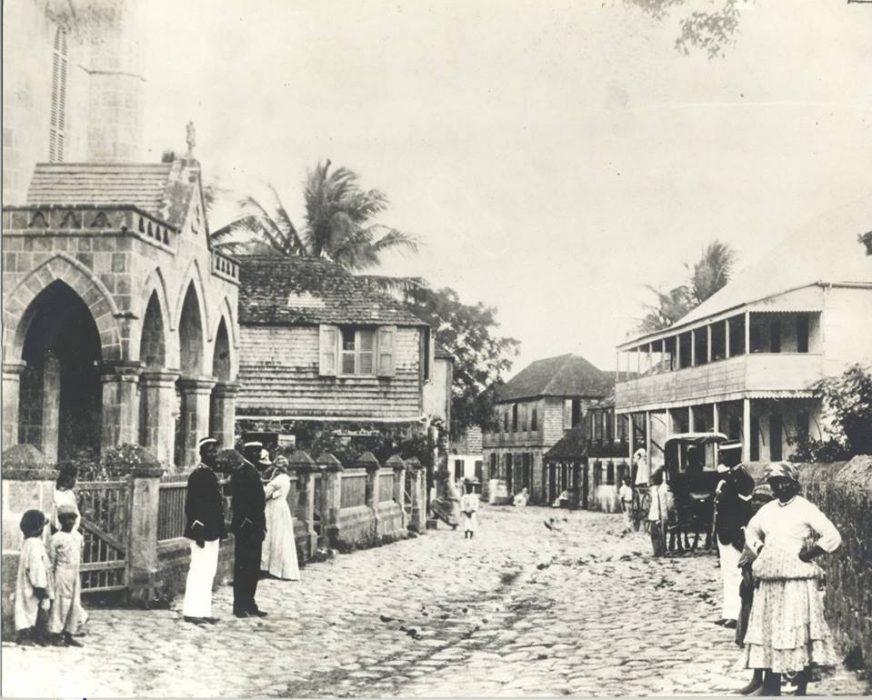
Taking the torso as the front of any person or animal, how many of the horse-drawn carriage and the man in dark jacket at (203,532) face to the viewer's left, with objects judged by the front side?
0

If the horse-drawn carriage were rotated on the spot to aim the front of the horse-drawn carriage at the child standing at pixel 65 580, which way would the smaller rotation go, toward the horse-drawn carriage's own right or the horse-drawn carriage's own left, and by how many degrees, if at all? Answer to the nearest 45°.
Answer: approximately 135° to the horse-drawn carriage's own left

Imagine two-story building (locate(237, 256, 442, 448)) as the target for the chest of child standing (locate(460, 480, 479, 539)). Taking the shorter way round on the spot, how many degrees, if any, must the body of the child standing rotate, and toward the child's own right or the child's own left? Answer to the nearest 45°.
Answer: approximately 90° to the child's own right

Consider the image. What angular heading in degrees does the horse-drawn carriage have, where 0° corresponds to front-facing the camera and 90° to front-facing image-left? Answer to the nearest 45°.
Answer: approximately 0°

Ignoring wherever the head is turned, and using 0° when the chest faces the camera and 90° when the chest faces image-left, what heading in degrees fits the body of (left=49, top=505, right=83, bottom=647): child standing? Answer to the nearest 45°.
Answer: approximately 315°
